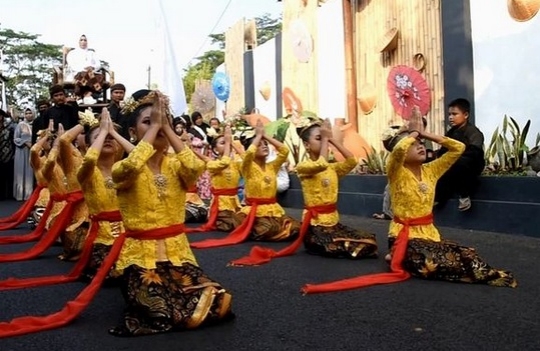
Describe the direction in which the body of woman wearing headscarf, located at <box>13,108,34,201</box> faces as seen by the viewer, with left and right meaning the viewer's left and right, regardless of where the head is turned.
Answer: facing the viewer and to the right of the viewer

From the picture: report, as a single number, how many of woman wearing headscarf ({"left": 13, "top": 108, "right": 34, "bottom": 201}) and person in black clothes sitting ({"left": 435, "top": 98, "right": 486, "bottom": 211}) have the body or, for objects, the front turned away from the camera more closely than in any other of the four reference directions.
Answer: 0

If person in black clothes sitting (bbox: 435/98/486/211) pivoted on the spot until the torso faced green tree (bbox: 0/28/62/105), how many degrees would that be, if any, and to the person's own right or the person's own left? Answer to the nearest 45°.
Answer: approximately 90° to the person's own right

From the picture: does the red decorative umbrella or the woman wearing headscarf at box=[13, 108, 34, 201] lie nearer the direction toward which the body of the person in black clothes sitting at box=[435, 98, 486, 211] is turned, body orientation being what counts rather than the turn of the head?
the woman wearing headscarf

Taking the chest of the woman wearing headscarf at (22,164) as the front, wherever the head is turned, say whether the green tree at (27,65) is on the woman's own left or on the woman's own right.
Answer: on the woman's own left

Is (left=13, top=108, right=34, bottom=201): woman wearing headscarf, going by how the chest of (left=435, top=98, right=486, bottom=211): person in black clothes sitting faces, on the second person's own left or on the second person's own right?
on the second person's own right

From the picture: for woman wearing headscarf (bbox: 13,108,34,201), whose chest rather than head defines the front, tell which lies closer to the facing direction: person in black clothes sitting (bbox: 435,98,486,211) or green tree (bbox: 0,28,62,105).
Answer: the person in black clothes sitting

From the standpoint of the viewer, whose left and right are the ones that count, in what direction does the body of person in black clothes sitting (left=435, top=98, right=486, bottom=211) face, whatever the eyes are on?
facing the viewer and to the left of the viewer
